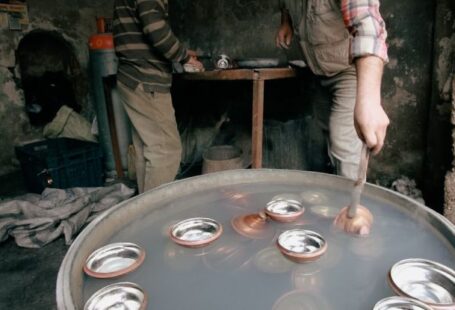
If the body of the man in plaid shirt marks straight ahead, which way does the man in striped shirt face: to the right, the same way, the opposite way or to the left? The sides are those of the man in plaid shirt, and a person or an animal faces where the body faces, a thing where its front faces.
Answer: the opposite way

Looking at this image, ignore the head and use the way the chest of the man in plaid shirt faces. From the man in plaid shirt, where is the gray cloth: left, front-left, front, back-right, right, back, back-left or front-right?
front-right

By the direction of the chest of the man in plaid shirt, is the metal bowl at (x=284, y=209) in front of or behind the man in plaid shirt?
in front

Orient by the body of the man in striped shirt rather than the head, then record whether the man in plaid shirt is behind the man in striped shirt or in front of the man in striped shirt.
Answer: in front

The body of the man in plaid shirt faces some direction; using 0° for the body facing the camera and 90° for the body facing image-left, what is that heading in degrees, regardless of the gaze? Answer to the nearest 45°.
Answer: approximately 45°

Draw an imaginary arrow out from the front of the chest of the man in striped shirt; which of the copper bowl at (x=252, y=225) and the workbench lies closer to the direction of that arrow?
the workbench
